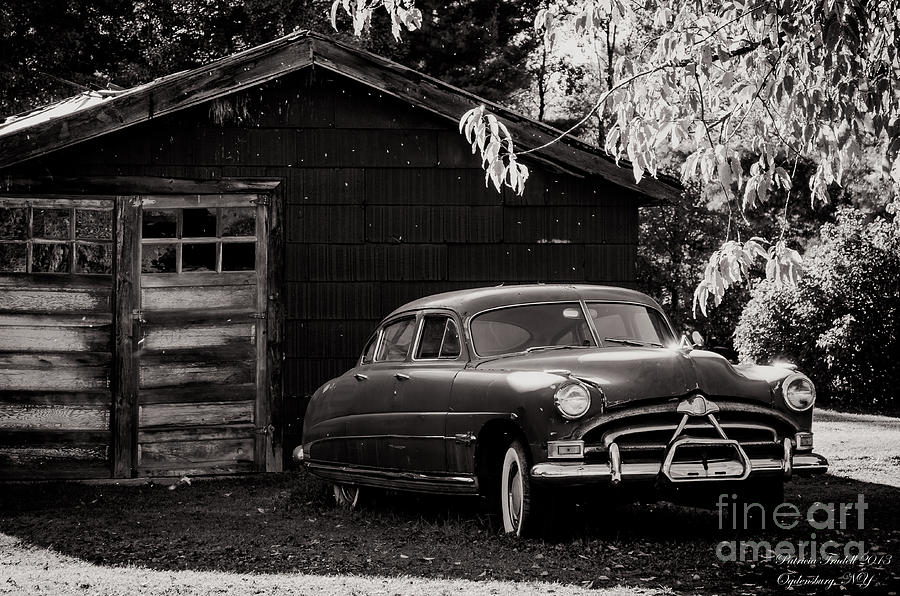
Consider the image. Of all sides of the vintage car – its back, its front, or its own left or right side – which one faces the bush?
left

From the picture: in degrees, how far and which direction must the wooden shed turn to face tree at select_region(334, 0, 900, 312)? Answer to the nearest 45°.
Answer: approximately 45° to its left

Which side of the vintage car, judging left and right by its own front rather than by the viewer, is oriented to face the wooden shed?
back

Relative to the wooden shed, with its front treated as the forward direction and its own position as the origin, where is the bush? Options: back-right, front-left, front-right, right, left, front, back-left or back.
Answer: back-left

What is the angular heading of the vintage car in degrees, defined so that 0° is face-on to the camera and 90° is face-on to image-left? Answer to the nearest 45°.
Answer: approximately 315°

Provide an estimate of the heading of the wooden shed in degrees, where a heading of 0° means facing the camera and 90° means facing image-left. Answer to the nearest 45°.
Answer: approximately 0°
